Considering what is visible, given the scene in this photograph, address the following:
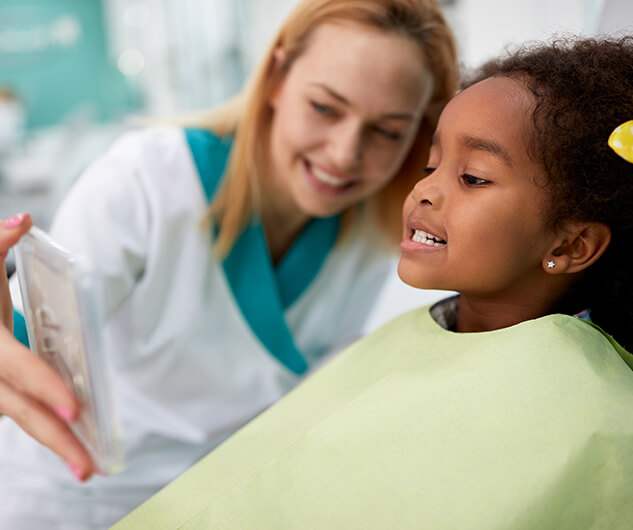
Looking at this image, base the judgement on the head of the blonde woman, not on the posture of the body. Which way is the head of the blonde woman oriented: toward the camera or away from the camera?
toward the camera

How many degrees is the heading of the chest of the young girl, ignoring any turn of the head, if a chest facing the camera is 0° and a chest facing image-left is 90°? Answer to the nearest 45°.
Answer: approximately 45°
